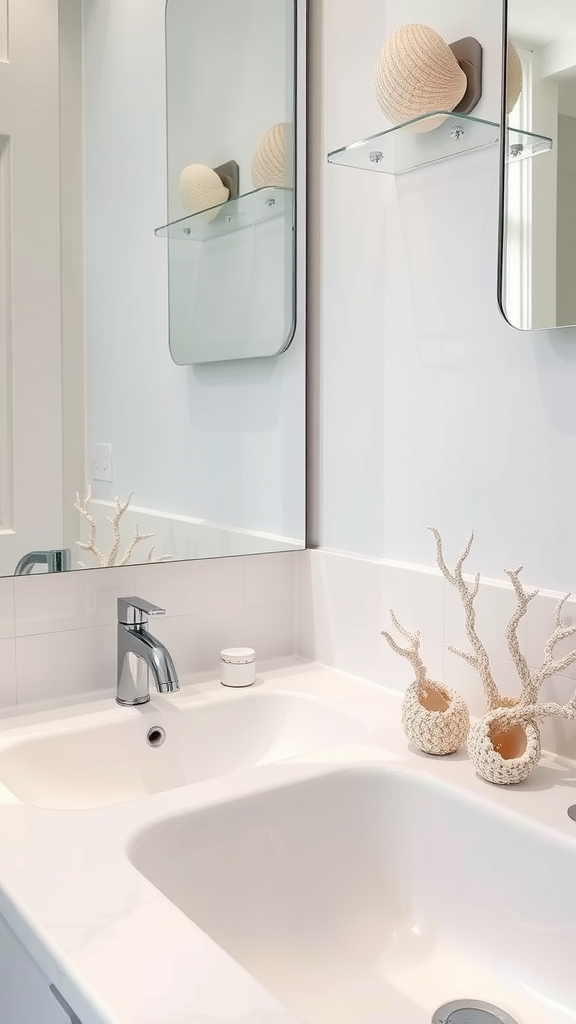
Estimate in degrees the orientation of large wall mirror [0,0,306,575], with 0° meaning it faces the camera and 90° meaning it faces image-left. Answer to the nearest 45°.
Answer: approximately 315°

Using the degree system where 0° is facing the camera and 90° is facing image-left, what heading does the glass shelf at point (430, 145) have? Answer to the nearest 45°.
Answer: approximately 45°

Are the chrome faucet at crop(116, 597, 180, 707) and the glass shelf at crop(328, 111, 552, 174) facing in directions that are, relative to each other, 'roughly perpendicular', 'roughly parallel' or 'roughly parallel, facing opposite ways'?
roughly perpendicular

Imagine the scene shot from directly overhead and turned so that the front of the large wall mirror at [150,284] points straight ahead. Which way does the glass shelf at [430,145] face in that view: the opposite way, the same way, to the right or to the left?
to the right
